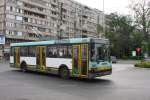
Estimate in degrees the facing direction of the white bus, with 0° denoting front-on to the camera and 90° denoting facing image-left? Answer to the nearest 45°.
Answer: approximately 315°
